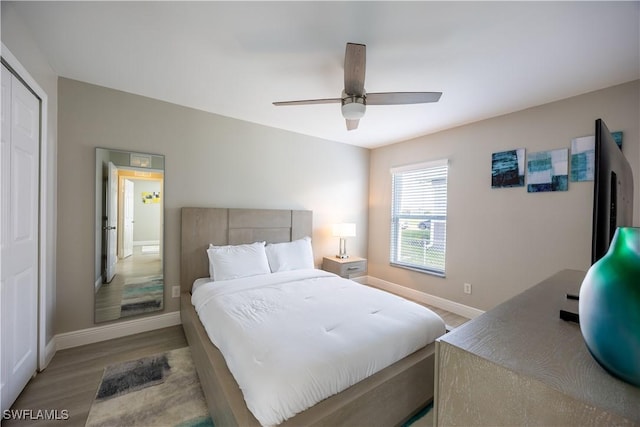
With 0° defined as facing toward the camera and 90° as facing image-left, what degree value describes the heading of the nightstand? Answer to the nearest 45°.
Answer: approximately 315°

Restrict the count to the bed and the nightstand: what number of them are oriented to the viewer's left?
0

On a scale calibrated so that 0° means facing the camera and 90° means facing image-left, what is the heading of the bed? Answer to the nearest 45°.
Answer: approximately 315°

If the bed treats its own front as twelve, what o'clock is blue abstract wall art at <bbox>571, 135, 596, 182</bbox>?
The blue abstract wall art is roughly at 10 o'clock from the bed.

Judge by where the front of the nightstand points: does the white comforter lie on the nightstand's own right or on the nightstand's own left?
on the nightstand's own right

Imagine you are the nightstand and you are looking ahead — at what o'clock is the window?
The window is roughly at 10 o'clock from the nightstand.

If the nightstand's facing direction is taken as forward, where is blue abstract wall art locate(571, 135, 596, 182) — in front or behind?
in front

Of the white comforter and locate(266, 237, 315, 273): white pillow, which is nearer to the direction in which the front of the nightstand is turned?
the white comforter

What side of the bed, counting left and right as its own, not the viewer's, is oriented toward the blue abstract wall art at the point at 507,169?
left

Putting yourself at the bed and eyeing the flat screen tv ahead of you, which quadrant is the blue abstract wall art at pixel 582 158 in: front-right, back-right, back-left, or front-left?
front-left

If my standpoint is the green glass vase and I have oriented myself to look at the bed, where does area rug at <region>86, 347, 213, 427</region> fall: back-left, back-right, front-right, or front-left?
front-left

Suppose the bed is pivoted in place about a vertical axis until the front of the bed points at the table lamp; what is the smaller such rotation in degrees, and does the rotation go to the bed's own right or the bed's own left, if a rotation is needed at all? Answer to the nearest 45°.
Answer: approximately 135° to the bed's own left

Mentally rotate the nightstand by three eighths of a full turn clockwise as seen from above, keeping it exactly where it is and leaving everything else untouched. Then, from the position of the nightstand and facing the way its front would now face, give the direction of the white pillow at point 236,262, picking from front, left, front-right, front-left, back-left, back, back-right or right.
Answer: front-left

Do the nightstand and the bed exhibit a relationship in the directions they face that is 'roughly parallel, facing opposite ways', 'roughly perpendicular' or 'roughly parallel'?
roughly parallel

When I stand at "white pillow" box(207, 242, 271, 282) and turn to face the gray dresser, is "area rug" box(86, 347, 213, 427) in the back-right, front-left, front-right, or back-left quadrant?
front-right
